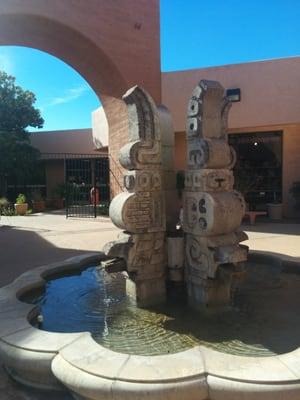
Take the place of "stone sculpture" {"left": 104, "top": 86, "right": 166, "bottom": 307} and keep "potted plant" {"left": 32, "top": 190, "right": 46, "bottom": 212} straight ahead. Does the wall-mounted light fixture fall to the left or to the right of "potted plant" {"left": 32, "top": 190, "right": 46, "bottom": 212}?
right

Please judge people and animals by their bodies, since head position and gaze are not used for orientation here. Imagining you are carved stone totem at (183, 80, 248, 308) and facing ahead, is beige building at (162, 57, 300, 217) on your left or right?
on your left

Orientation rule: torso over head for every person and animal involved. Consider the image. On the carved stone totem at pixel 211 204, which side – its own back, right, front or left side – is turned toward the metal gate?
back

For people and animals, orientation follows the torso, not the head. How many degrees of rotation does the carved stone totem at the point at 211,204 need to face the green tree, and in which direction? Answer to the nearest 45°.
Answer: approximately 180°

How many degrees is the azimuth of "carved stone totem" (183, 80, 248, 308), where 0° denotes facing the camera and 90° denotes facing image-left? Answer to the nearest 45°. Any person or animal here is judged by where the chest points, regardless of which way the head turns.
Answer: approximately 315°

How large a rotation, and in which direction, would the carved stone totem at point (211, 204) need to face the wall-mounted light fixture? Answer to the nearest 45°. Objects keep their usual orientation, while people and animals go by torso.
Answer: approximately 135° to its left

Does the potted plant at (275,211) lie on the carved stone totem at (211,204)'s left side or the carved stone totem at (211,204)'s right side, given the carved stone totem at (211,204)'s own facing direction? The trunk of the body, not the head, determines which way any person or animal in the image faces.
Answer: on its left
